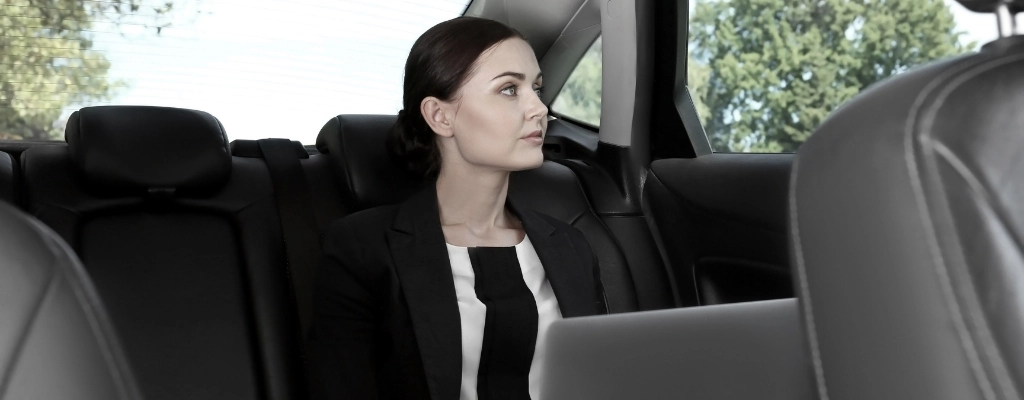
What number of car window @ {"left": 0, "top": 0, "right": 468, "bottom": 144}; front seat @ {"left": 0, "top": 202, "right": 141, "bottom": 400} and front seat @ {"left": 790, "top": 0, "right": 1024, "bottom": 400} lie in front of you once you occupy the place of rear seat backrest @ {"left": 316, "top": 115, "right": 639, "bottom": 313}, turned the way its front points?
2

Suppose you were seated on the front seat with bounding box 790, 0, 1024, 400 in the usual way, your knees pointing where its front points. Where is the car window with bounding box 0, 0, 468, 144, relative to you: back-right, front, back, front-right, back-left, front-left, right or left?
back

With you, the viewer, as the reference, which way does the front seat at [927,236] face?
facing the viewer and to the right of the viewer

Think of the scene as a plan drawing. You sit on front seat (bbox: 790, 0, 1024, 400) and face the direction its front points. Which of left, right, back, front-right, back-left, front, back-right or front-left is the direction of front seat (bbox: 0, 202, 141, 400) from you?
back-right

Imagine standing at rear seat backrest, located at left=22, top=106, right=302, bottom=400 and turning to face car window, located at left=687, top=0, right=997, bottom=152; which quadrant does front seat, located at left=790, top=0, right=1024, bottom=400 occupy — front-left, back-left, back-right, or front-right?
front-right

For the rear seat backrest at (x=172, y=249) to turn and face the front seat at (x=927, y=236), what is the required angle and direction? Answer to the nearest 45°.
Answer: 0° — it already faces it

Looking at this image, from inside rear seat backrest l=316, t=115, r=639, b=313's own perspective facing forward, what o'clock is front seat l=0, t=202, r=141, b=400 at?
The front seat is roughly at 12 o'clock from the rear seat backrest.

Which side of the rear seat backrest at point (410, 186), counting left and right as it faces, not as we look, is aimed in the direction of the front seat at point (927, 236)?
front

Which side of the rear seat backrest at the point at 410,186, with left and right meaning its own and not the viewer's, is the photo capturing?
front

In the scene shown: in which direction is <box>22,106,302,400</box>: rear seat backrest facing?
toward the camera

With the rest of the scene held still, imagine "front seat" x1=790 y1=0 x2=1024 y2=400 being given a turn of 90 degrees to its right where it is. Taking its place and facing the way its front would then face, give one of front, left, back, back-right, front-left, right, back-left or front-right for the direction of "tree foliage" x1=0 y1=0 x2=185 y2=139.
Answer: right

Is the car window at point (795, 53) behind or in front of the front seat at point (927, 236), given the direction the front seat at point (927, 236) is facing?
behind

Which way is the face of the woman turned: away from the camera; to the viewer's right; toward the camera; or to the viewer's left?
to the viewer's right

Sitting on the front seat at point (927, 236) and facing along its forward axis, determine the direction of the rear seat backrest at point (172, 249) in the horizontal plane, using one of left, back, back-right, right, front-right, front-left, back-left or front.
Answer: back

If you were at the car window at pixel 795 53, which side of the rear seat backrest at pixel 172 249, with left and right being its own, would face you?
left
